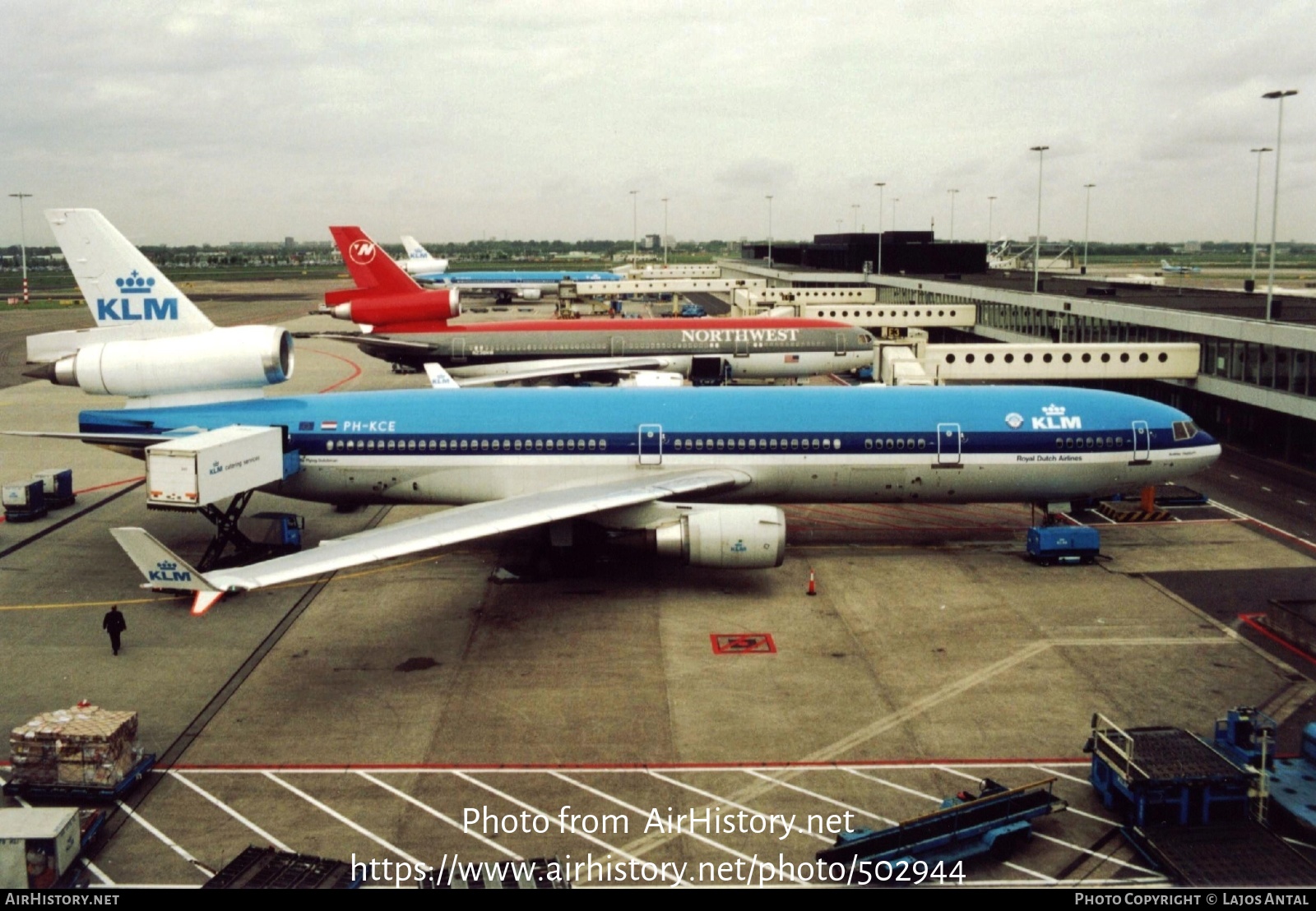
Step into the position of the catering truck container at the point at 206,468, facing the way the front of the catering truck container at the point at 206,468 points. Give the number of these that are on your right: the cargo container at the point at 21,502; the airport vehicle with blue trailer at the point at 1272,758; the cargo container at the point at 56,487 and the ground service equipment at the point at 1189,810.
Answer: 2

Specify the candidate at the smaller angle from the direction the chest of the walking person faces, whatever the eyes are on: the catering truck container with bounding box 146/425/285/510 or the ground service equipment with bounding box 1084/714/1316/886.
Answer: the catering truck container

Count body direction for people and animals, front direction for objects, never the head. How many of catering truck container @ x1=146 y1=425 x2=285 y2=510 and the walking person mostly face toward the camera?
0

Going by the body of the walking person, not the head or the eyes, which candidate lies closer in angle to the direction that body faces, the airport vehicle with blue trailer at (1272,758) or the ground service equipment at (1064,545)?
the ground service equipment

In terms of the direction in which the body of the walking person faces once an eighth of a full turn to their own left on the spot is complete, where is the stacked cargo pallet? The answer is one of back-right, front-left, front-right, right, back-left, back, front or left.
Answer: back-left

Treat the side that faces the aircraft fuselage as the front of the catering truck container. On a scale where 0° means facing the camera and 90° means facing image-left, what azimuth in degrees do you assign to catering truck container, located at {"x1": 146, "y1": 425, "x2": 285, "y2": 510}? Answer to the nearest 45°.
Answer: approximately 225°

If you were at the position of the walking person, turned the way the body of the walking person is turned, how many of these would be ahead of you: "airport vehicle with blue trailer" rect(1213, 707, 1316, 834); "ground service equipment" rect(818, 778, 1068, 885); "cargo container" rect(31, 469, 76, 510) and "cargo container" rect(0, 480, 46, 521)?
2

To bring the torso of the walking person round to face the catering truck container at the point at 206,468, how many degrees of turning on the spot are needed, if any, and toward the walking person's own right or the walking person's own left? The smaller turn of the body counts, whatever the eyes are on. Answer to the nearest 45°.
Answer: approximately 45° to the walking person's own right

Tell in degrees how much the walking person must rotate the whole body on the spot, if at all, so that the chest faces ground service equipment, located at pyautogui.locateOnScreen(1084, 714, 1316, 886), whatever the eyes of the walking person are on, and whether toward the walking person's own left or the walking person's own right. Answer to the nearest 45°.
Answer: approximately 135° to the walking person's own right

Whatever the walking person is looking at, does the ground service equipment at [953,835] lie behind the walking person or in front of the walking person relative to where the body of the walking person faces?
behind

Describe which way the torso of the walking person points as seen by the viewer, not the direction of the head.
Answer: away from the camera

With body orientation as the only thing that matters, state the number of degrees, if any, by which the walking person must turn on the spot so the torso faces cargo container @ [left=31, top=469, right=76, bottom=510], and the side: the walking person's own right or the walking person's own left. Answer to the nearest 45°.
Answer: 0° — they already face it
